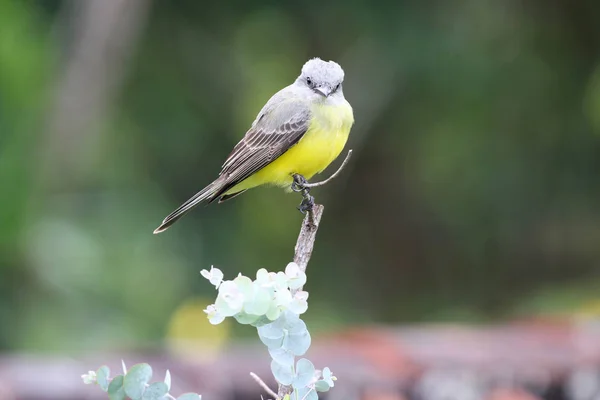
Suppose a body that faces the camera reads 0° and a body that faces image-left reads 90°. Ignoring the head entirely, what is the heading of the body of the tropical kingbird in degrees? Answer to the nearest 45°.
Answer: approximately 315°
